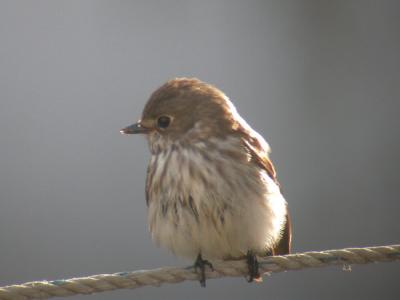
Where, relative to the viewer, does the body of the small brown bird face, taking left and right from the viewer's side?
facing the viewer and to the left of the viewer
